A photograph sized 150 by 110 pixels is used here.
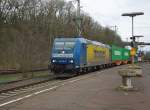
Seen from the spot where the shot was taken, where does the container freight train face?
facing the viewer and to the left of the viewer
